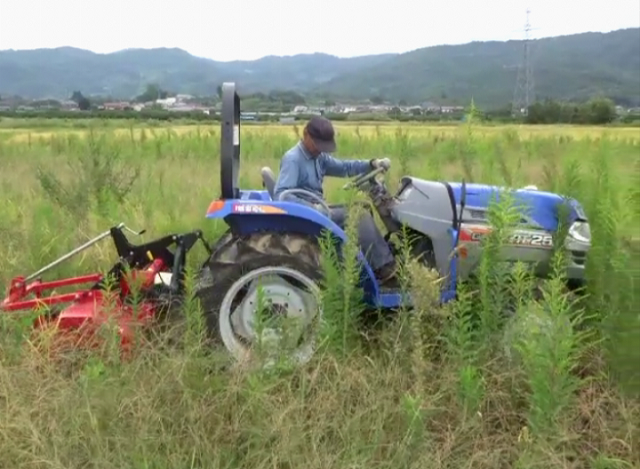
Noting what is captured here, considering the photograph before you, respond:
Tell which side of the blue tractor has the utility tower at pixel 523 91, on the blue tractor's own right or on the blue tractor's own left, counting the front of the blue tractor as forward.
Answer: on the blue tractor's own left

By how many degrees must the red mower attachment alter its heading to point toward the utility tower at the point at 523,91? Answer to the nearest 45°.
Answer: approximately 45° to its left

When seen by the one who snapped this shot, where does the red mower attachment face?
facing to the right of the viewer

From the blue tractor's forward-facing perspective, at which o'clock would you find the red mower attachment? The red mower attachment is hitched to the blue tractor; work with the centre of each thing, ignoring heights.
The red mower attachment is roughly at 6 o'clock from the blue tractor.

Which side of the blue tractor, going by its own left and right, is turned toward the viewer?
right
